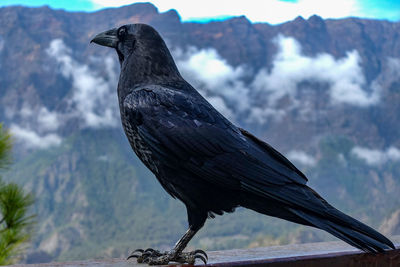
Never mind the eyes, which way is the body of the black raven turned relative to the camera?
to the viewer's left
